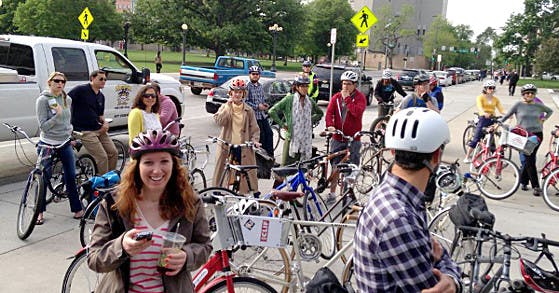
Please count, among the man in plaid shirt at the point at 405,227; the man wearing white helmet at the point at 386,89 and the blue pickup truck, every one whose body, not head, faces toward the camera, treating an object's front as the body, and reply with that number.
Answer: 1

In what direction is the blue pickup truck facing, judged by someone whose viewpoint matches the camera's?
facing away from the viewer and to the right of the viewer

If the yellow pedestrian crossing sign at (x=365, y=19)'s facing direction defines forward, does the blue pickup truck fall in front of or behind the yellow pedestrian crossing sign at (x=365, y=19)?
behind

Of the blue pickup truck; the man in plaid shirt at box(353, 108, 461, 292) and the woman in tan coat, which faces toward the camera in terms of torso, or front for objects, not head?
the woman in tan coat

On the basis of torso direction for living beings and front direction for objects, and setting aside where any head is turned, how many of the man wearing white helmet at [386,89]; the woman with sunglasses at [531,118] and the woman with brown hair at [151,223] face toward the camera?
3

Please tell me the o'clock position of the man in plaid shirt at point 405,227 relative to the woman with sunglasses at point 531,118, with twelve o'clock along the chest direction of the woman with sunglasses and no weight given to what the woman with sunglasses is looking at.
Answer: The man in plaid shirt is roughly at 12 o'clock from the woman with sunglasses.

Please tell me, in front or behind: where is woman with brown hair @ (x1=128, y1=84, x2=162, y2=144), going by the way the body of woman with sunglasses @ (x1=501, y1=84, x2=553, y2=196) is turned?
in front

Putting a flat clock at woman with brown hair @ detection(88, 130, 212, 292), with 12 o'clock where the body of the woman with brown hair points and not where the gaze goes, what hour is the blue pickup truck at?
The blue pickup truck is roughly at 6 o'clock from the woman with brown hair.

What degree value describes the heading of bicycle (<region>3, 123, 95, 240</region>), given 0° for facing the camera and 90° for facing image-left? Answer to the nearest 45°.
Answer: approximately 45°

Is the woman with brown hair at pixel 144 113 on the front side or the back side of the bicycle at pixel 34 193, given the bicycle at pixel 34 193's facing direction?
on the back side

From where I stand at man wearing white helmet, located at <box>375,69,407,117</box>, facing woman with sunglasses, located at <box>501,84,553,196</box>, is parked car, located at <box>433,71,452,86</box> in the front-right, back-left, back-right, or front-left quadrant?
back-left

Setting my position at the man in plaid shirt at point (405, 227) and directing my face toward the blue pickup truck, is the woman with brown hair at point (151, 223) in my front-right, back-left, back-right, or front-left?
front-left

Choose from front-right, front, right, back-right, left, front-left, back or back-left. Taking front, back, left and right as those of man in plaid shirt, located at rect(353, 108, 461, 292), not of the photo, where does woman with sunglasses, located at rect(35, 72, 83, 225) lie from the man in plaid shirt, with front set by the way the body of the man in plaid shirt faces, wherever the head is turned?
left

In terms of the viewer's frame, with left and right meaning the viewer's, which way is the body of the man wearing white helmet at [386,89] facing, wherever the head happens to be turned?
facing the viewer

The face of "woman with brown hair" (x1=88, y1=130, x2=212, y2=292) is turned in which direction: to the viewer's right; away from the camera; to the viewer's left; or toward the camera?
toward the camera

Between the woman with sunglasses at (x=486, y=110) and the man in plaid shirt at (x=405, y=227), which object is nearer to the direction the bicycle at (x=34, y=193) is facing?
the man in plaid shirt
